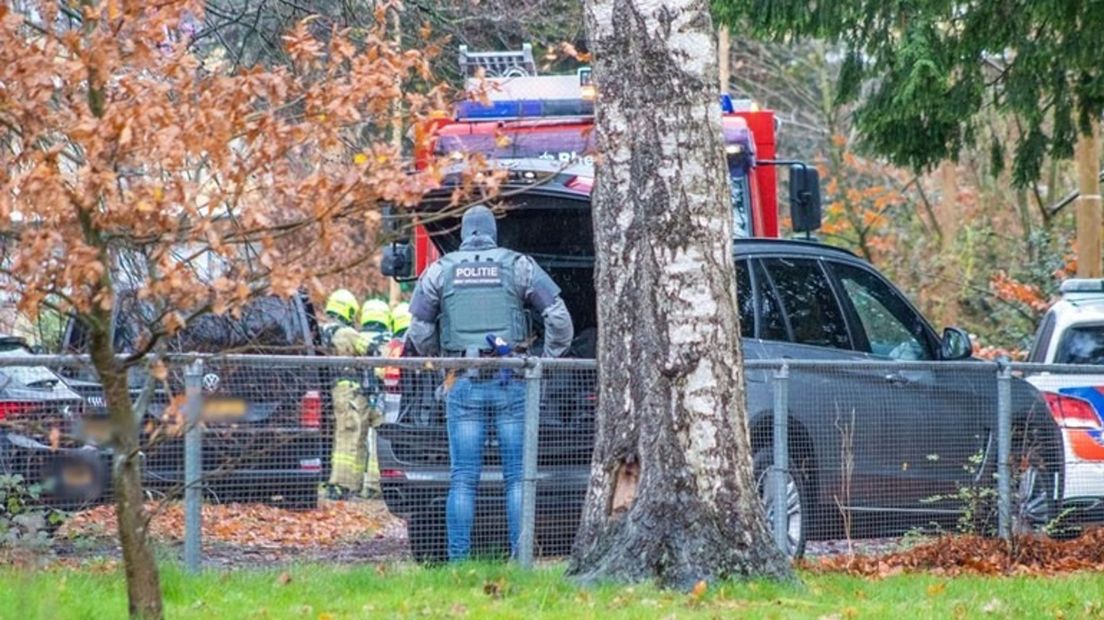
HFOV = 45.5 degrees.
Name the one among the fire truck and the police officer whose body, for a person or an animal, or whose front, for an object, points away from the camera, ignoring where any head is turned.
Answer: the police officer

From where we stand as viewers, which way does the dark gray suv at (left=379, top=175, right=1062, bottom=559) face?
facing away from the viewer and to the right of the viewer

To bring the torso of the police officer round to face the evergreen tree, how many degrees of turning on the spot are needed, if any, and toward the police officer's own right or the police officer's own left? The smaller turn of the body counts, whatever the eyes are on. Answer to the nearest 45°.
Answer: approximately 45° to the police officer's own right

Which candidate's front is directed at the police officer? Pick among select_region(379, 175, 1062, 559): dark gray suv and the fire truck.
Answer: the fire truck

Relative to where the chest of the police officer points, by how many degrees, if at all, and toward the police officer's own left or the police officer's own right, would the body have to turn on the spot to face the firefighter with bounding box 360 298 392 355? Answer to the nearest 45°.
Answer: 0° — they already face them

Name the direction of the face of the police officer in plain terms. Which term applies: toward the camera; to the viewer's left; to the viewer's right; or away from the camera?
away from the camera

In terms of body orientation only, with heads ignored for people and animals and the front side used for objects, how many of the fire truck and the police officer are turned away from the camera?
1

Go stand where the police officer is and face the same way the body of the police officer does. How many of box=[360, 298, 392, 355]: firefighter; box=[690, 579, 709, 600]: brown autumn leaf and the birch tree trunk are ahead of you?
1

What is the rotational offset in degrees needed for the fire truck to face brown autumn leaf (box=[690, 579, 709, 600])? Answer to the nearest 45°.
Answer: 0° — it already faces it

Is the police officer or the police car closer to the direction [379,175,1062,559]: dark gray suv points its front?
the police car

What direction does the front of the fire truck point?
toward the camera

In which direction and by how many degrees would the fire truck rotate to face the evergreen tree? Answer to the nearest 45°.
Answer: approximately 90° to its left

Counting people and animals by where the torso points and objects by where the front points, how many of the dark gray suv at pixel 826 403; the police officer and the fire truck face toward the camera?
1

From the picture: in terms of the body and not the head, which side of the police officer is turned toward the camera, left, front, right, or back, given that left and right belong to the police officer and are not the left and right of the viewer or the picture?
back
